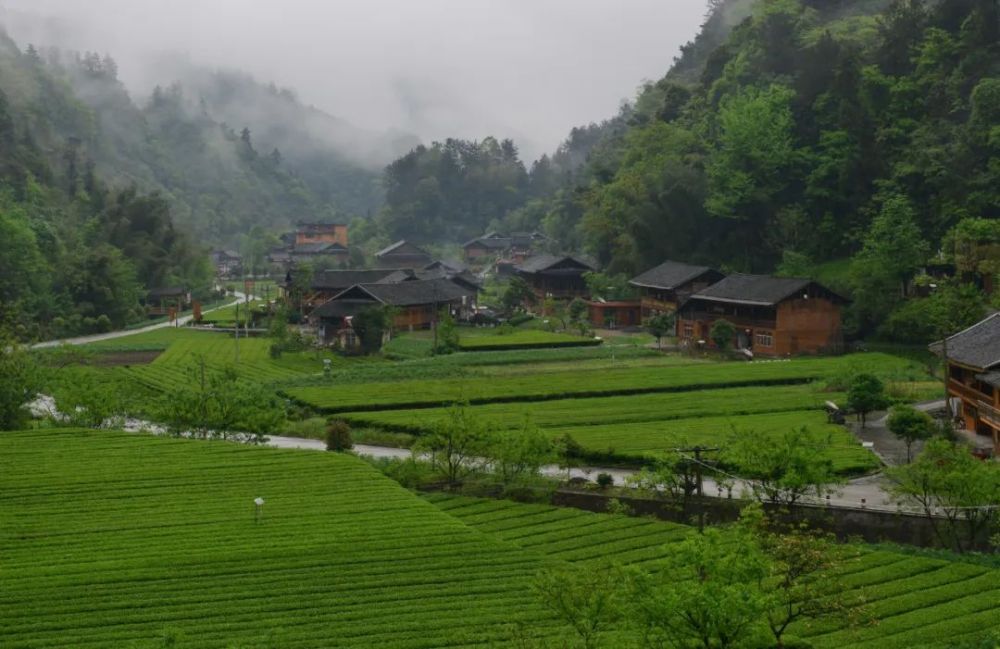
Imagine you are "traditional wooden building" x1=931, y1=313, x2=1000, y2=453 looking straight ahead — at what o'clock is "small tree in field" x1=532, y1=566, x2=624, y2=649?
The small tree in field is roughly at 11 o'clock from the traditional wooden building.

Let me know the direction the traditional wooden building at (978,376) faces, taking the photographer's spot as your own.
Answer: facing the viewer and to the left of the viewer

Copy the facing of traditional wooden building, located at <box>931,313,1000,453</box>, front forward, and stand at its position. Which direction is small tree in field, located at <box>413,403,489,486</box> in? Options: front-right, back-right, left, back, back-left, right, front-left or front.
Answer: front

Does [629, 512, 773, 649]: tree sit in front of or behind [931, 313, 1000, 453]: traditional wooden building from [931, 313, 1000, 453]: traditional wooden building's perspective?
in front

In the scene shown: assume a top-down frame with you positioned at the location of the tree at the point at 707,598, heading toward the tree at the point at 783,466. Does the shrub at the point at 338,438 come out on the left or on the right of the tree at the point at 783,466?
left

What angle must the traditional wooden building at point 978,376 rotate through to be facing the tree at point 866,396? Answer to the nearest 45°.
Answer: approximately 45° to its right

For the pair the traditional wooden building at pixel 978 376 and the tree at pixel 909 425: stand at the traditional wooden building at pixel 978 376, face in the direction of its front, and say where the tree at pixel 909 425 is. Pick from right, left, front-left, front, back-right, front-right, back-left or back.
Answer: front

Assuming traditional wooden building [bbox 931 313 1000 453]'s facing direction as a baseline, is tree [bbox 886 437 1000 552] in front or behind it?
in front

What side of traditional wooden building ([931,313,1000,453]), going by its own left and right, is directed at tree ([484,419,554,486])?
front

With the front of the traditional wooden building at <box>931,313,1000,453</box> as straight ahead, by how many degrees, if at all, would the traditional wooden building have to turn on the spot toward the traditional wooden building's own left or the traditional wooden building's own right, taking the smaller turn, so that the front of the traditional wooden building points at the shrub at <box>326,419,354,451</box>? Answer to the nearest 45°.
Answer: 0° — it already faces it
